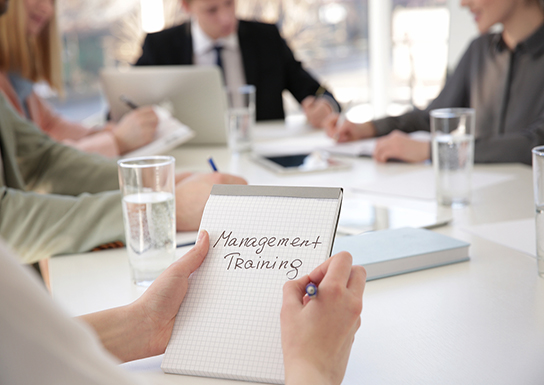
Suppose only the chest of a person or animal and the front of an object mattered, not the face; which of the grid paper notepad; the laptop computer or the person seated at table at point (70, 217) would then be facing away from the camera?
the laptop computer

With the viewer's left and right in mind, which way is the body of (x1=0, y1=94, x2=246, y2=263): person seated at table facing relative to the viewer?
facing to the right of the viewer

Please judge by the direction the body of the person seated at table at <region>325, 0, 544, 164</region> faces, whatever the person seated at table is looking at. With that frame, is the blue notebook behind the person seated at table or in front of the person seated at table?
in front

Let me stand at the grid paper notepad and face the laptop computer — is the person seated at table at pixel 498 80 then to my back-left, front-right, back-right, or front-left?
front-right

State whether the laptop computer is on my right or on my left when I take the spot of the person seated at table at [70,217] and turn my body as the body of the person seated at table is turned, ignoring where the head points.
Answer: on my left

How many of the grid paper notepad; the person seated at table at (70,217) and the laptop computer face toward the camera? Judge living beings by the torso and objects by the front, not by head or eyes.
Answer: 1

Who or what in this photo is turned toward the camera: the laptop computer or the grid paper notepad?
the grid paper notepad

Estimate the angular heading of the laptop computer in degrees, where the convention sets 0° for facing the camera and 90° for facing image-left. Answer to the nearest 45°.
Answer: approximately 180°

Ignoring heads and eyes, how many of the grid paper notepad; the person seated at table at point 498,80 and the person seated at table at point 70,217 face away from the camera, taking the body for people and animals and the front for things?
0

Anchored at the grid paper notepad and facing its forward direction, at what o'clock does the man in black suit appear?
The man in black suit is roughly at 6 o'clock from the grid paper notepad.

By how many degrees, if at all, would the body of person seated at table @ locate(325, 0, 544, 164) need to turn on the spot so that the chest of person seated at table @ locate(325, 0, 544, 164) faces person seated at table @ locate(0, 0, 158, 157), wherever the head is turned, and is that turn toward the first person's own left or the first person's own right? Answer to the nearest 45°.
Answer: approximately 45° to the first person's own right

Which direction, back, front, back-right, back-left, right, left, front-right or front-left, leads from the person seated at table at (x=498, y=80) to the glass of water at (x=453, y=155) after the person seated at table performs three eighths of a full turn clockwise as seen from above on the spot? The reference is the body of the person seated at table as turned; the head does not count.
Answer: back

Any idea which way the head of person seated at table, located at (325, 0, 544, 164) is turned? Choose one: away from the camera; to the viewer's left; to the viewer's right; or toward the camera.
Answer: to the viewer's left

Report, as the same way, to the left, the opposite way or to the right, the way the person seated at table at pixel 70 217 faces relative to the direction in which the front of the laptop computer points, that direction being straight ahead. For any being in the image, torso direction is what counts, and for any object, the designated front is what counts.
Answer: to the right

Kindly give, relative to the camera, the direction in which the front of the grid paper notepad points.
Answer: facing the viewer
